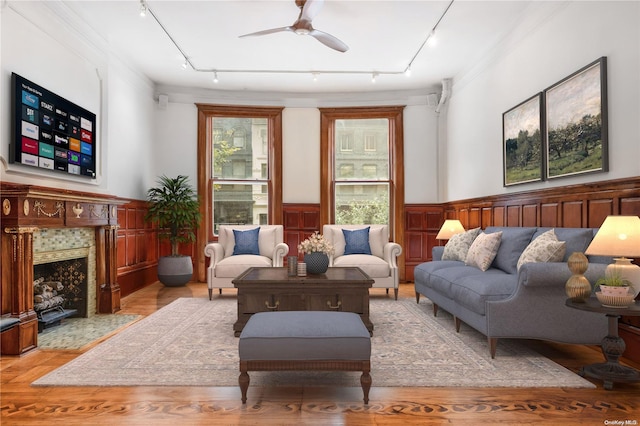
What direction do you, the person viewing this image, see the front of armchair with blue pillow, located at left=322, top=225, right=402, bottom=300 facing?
facing the viewer

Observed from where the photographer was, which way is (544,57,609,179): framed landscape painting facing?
facing the viewer and to the left of the viewer

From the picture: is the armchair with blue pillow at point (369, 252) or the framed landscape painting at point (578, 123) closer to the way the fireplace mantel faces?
the framed landscape painting

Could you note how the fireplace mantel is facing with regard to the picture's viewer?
facing the viewer and to the right of the viewer

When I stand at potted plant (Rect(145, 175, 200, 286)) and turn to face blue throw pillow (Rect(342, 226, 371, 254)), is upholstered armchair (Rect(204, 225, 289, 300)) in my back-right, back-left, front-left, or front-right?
front-right

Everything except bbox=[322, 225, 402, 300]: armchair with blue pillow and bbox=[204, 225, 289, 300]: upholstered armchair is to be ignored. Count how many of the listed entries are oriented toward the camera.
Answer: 2

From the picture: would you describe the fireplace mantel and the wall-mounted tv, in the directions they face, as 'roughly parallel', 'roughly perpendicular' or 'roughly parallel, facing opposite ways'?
roughly parallel

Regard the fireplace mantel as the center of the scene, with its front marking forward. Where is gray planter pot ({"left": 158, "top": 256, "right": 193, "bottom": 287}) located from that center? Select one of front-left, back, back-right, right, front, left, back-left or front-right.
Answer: left

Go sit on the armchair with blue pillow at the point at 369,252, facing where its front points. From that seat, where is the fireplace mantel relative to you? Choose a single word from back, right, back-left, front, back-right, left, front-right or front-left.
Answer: front-right

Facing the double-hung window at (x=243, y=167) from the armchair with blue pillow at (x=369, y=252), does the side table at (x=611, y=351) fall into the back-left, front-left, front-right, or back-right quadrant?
back-left

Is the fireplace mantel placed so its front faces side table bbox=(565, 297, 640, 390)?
yes

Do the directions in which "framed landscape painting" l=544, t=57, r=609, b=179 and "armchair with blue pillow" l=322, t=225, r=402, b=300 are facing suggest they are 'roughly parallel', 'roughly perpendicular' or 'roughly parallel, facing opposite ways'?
roughly perpendicular

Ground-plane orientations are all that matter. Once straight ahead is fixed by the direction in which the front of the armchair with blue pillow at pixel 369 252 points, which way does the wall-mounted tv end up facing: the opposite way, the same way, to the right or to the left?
to the left

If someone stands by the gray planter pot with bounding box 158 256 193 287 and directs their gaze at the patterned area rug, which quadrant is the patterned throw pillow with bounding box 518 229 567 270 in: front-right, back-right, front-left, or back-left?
front-left
